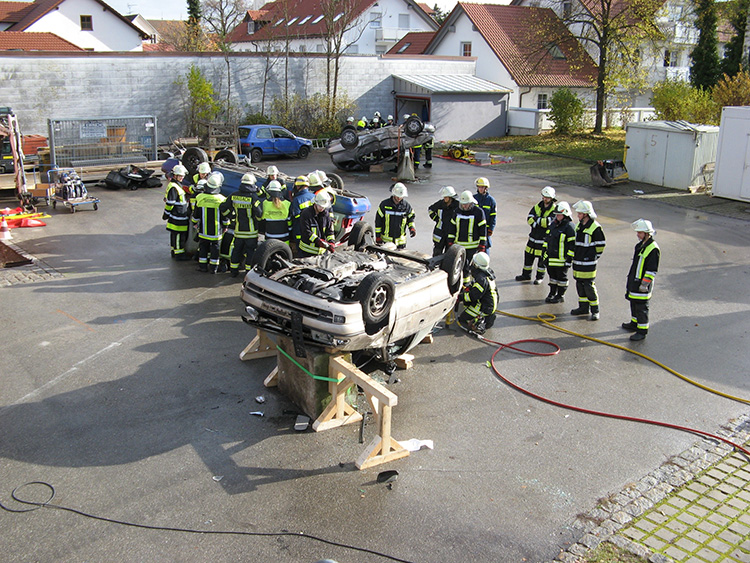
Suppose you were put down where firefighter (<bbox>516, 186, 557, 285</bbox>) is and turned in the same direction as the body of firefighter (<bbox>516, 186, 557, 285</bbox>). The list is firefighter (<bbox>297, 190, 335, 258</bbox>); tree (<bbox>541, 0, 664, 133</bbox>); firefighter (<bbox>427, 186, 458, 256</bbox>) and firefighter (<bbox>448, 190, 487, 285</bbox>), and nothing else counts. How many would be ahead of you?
3

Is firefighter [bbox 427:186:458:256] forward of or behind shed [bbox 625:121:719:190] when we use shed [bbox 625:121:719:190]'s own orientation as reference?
forward

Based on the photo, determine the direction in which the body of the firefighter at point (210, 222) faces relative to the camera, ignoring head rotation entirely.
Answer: away from the camera

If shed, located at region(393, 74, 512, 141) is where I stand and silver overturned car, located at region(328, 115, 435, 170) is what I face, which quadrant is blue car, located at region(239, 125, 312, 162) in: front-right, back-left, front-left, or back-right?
front-right

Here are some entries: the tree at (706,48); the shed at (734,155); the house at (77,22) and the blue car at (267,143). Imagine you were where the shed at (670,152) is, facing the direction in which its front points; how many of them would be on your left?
1

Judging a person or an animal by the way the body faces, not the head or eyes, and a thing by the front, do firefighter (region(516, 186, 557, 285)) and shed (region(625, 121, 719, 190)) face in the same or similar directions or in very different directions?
same or similar directions

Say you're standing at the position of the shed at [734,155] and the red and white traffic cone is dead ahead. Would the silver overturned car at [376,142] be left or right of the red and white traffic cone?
right

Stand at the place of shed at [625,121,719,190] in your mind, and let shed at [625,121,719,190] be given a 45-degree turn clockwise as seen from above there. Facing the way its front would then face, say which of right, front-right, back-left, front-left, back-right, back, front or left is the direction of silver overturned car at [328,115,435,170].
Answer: front

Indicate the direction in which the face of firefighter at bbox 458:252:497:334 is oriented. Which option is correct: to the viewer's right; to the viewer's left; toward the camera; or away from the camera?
to the viewer's left

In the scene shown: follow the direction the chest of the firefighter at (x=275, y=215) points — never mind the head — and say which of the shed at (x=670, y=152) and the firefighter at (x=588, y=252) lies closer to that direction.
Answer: the shed

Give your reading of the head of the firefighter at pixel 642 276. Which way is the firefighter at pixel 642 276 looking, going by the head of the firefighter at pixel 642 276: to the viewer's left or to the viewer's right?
to the viewer's left

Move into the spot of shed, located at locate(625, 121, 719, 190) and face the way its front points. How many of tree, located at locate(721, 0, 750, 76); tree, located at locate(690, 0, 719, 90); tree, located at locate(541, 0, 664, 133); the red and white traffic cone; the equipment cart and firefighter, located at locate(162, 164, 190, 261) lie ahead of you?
3

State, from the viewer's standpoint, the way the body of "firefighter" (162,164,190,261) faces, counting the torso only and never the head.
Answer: to the viewer's right

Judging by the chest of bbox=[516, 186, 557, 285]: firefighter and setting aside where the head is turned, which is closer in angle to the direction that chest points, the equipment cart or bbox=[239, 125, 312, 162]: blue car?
the equipment cart

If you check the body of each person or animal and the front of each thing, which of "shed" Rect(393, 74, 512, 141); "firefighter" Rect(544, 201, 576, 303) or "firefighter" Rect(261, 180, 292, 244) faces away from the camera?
"firefighter" Rect(261, 180, 292, 244)

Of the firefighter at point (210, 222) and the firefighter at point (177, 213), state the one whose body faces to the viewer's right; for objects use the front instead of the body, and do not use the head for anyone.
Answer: the firefighter at point (177, 213)
